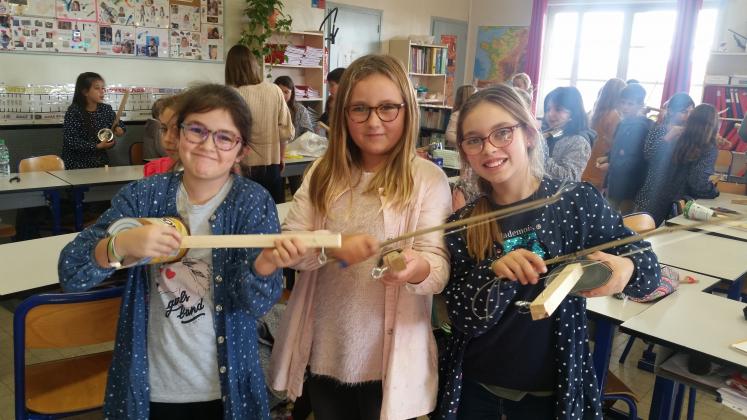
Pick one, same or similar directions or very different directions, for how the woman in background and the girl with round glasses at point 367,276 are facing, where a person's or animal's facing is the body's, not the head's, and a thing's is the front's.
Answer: very different directions

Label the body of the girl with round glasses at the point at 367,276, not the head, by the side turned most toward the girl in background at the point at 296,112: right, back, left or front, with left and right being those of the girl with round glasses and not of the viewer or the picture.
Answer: back

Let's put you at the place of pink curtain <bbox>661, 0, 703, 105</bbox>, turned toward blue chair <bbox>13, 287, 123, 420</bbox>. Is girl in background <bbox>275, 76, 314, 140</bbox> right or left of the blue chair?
right

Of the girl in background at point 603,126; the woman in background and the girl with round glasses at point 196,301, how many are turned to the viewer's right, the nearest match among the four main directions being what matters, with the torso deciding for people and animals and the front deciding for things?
1

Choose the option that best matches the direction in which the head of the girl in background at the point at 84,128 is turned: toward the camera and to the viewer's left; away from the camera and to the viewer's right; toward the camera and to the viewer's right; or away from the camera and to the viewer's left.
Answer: toward the camera and to the viewer's right

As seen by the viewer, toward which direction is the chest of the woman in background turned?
away from the camera

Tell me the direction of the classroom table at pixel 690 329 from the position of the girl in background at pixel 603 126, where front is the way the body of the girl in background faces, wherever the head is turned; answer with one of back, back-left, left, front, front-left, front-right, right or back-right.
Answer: right

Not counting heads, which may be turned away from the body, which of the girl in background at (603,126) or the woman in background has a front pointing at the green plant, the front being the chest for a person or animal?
the woman in background

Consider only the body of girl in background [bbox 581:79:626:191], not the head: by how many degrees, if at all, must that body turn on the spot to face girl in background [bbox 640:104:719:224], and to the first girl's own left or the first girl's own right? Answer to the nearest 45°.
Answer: approximately 45° to the first girl's own right

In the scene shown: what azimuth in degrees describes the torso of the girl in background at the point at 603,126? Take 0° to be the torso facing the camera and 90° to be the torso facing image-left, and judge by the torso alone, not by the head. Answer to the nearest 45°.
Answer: approximately 270°

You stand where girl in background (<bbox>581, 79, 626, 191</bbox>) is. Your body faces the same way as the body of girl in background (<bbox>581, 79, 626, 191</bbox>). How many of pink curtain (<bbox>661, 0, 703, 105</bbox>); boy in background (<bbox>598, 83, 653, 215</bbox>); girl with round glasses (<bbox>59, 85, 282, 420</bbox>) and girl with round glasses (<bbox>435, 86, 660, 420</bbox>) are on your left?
1

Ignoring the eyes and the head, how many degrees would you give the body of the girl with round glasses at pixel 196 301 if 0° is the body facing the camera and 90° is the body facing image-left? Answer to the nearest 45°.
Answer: approximately 0°
